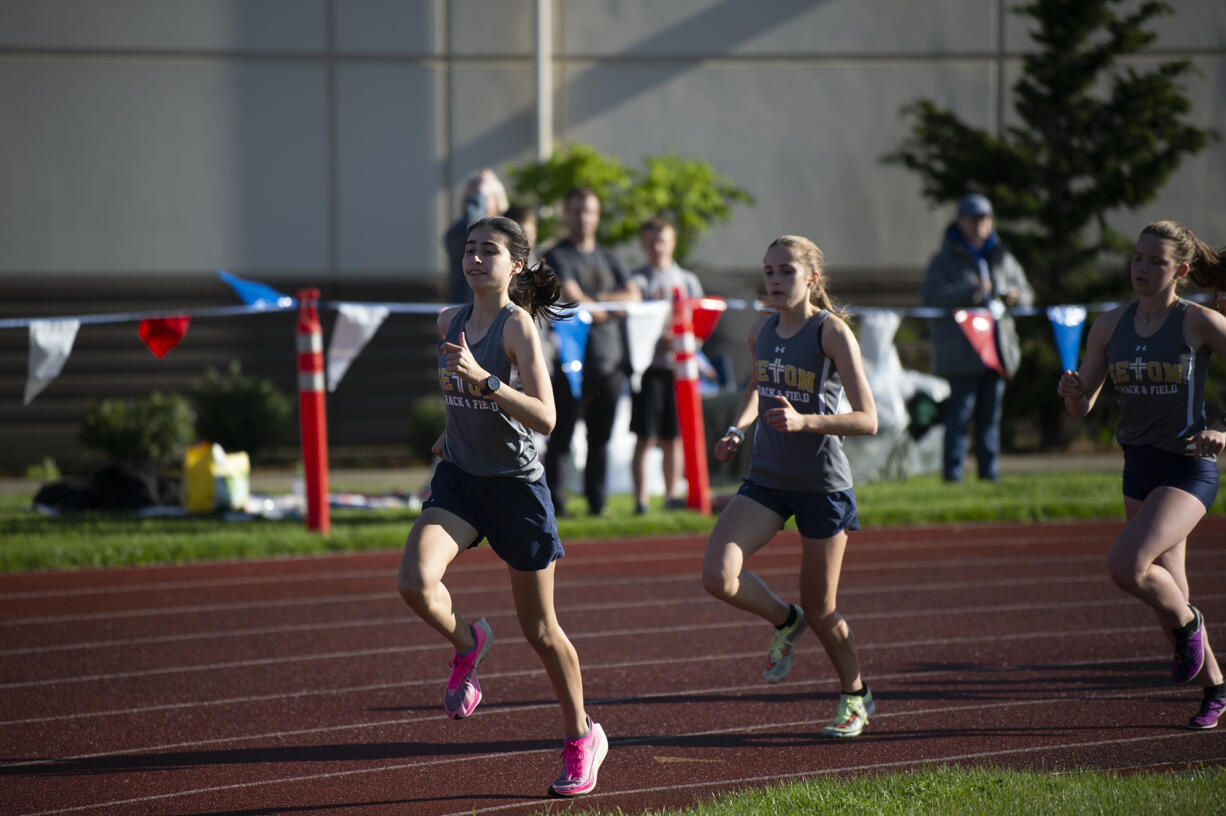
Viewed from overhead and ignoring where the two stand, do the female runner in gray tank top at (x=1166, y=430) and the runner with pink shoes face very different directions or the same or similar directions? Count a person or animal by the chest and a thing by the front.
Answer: same or similar directions

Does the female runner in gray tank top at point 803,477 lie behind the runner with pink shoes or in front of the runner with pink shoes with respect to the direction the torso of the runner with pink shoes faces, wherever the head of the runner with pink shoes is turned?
behind

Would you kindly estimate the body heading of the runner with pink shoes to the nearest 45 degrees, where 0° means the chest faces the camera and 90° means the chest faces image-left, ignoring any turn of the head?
approximately 45°

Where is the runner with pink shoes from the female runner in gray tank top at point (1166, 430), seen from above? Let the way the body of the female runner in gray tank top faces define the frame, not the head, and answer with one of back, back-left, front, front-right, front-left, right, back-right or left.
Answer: front

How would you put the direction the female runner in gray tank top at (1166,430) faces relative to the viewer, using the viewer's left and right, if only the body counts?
facing the viewer and to the left of the viewer

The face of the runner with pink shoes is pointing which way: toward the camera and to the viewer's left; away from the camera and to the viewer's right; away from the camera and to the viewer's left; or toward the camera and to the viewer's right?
toward the camera and to the viewer's left

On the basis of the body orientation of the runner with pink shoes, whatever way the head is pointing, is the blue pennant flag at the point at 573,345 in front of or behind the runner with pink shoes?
behind

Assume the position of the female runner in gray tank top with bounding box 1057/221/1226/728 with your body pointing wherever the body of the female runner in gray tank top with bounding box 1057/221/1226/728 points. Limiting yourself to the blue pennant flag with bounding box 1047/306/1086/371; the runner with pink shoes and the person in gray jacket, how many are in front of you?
1

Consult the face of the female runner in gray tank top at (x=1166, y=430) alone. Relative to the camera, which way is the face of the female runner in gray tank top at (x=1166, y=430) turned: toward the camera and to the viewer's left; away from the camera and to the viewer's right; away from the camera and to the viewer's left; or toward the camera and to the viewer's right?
toward the camera and to the viewer's left

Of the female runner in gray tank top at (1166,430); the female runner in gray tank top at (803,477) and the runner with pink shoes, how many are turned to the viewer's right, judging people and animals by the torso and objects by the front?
0

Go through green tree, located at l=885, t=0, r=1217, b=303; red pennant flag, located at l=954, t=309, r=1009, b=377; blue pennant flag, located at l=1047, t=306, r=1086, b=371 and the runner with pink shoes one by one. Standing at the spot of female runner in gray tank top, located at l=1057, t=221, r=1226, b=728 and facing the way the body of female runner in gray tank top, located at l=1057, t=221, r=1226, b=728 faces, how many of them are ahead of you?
1
